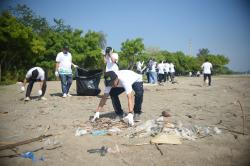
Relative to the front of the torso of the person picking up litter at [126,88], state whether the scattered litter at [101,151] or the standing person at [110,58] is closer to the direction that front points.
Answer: the scattered litter

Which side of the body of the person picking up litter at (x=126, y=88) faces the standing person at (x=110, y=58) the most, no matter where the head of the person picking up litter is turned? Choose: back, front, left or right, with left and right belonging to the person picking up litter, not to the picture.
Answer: right

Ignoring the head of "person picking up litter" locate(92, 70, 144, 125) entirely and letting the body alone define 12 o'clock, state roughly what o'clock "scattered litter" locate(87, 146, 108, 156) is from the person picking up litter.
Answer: The scattered litter is roughly at 11 o'clock from the person picking up litter.

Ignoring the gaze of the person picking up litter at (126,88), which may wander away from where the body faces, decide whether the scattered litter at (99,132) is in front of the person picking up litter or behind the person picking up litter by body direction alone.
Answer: in front

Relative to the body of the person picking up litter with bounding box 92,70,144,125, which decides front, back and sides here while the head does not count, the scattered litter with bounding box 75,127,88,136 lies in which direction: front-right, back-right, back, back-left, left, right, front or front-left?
front

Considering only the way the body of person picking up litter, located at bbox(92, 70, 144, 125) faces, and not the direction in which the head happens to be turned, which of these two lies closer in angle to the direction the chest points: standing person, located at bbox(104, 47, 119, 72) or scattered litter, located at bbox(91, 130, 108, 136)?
the scattered litter

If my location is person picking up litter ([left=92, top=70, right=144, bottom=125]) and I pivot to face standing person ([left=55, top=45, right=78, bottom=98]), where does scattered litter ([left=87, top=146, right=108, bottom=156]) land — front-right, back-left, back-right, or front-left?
back-left

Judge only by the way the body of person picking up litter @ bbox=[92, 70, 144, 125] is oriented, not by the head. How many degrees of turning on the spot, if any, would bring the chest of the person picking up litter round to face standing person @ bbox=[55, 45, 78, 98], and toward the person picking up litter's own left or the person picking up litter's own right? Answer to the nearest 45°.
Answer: approximately 90° to the person picking up litter's own right

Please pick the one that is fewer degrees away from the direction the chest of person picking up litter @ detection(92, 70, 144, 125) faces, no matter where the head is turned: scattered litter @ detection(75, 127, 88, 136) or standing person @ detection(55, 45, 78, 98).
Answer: the scattered litter
